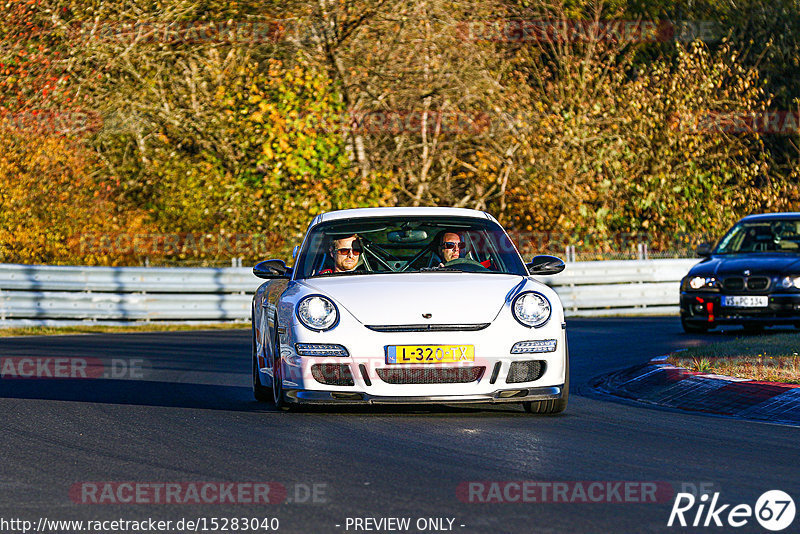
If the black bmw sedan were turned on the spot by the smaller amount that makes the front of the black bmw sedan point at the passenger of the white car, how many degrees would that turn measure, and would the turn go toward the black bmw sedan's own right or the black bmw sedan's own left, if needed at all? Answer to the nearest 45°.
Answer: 0° — it already faces them

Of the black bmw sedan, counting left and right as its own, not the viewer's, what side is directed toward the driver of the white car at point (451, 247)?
front

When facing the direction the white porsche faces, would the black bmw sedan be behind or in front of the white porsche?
behind

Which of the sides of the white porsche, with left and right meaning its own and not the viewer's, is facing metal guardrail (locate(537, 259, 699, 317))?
back

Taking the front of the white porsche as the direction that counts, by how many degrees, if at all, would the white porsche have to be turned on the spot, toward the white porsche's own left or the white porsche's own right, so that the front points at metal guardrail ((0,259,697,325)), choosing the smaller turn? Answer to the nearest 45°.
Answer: approximately 180°

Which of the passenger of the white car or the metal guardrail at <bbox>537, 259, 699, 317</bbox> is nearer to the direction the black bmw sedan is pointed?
the passenger of the white car

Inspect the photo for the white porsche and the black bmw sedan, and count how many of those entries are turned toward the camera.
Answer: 2
